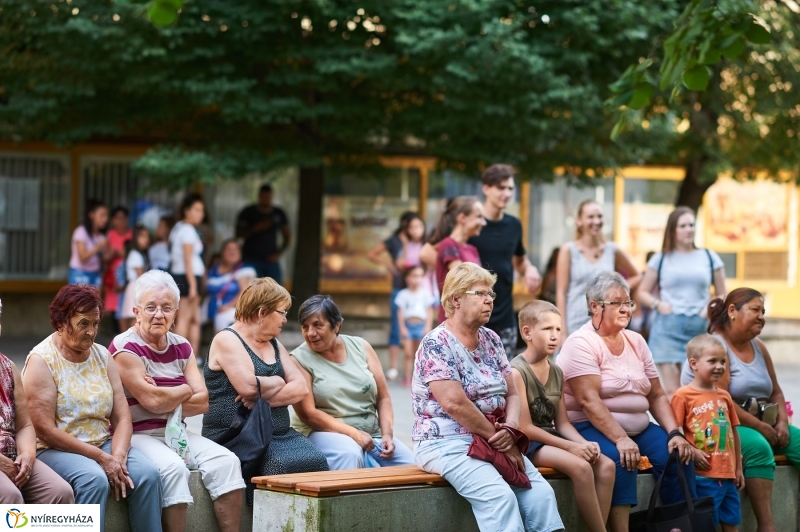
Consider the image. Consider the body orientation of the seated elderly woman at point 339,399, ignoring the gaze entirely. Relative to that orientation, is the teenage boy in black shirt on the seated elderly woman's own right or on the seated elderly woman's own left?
on the seated elderly woman's own left

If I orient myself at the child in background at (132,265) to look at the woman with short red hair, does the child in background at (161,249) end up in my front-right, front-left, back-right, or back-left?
back-left

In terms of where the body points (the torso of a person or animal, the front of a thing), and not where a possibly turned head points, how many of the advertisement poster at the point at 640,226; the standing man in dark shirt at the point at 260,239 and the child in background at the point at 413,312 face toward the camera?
3

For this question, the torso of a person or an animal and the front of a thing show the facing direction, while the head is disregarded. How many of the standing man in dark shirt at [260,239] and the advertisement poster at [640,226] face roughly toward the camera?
2

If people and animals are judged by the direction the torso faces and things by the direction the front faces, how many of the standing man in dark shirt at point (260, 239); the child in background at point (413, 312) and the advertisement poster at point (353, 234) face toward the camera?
3

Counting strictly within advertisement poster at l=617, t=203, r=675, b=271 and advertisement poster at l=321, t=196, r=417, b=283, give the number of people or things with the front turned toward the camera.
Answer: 2

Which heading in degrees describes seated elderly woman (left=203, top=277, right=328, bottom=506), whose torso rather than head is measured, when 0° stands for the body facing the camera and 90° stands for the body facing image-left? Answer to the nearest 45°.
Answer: approximately 315°

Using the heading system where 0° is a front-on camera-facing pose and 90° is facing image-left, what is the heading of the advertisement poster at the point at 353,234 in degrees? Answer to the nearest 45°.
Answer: approximately 0°

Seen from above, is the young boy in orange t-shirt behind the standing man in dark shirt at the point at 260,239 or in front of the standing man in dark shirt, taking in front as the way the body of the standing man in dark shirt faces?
in front

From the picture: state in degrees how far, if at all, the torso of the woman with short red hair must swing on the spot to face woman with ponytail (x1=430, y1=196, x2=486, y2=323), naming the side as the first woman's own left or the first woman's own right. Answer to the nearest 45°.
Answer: approximately 90° to the first woman's own left

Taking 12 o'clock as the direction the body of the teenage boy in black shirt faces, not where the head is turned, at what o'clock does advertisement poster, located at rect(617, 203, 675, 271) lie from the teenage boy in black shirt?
The advertisement poster is roughly at 8 o'clock from the teenage boy in black shirt.

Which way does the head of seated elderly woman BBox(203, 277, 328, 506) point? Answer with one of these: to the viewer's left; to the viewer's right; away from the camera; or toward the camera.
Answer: to the viewer's right
